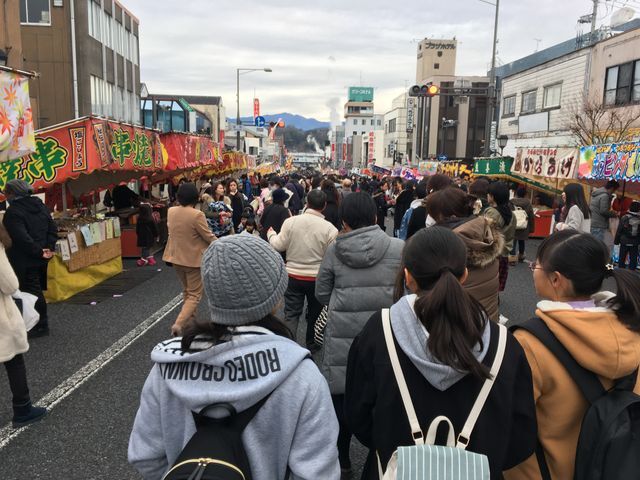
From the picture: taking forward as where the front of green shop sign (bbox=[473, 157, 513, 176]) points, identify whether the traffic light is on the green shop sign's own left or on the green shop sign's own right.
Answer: on the green shop sign's own right

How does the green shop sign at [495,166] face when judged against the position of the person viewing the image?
facing the viewer and to the left of the viewer

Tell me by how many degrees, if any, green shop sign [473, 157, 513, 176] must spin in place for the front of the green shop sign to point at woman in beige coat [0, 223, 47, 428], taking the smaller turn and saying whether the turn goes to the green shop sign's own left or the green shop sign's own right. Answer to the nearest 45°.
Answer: approximately 45° to the green shop sign's own left

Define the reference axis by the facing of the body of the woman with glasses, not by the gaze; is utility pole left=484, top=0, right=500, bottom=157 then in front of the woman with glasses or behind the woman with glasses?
in front

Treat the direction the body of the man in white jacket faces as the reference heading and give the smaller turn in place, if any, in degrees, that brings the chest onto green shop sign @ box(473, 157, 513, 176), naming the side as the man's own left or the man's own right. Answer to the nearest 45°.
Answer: approximately 45° to the man's own right

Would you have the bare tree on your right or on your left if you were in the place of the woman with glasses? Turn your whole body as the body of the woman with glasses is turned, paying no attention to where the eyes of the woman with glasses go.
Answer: on your right

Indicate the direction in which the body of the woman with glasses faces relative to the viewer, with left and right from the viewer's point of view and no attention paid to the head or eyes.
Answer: facing away from the viewer and to the left of the viewer

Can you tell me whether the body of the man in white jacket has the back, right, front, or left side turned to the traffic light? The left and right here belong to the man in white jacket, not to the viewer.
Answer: front

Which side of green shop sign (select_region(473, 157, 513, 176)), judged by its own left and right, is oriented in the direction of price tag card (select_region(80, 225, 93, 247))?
front

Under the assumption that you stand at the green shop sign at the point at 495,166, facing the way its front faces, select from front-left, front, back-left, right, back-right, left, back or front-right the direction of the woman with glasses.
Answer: front-left

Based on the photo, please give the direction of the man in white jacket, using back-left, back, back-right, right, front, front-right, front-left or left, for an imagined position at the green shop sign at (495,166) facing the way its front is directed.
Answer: front-left

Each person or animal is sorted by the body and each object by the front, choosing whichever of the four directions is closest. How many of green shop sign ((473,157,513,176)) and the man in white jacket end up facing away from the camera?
1

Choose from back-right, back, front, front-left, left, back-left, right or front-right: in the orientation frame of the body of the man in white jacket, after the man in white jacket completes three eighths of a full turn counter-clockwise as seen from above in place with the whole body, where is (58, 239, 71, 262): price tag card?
right

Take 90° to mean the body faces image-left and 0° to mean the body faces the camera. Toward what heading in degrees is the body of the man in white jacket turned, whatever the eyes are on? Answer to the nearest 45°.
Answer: approximately 180°
